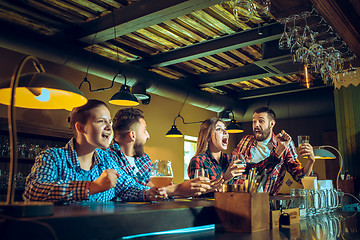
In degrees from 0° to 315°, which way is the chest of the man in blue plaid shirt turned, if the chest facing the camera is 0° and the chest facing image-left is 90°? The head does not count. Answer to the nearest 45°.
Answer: approximately 315°

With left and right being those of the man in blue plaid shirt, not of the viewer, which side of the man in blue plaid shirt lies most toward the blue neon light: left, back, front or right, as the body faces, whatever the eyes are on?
front

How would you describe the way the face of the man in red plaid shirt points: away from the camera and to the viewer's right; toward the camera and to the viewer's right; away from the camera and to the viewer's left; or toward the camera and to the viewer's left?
toward the camera and to the viewer's left

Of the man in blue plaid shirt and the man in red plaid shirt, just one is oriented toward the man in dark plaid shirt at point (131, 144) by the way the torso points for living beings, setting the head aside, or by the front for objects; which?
the man in red plaid shirt

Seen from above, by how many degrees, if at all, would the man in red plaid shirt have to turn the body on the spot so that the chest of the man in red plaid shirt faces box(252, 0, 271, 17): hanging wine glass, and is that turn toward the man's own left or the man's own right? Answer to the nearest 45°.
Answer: approximately 45° to the man's own left

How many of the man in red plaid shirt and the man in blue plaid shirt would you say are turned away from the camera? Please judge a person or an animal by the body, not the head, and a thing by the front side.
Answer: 0

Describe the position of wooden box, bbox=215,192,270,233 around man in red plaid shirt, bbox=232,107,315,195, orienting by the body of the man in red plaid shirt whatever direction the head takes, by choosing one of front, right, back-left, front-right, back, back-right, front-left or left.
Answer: front-left

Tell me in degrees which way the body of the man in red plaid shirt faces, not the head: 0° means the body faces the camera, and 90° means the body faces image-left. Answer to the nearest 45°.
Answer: approximately 45°

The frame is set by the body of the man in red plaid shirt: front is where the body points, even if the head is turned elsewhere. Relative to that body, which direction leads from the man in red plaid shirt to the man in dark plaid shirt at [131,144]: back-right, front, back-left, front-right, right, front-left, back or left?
front

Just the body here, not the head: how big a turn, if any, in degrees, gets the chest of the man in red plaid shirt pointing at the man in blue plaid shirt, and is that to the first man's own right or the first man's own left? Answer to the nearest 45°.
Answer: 0° — they already face them

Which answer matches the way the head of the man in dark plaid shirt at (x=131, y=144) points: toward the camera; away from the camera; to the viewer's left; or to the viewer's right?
to the viewer's right

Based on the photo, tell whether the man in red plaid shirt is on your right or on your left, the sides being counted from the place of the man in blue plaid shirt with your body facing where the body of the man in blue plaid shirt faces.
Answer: on your left

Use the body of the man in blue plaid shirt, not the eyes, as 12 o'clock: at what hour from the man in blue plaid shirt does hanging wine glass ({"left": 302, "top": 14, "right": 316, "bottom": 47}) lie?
The hanging wine glass is roughly at 10 o'clock from the man in blue plaid shirt.
